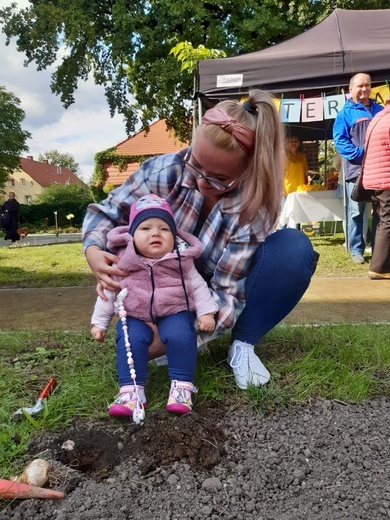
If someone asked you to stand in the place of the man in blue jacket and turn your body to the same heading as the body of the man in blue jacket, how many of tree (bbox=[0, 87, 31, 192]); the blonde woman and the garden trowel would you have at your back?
1

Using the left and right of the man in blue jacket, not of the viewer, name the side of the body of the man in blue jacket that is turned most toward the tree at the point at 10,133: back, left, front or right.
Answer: back

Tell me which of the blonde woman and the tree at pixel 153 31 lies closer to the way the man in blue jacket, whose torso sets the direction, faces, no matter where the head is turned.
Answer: the blonde woman

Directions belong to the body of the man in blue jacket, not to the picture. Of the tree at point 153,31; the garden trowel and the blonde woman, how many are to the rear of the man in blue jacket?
1

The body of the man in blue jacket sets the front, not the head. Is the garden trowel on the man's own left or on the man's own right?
on the man's own right

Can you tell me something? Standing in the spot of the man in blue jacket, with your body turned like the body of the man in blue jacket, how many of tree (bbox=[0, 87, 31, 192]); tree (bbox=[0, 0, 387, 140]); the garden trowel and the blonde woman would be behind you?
2

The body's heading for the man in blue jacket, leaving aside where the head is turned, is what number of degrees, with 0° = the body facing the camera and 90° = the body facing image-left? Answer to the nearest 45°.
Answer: approximately 315°

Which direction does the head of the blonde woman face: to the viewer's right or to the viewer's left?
to the viewer's left

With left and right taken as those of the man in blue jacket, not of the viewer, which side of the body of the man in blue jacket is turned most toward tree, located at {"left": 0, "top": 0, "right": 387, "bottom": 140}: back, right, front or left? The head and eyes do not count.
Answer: back

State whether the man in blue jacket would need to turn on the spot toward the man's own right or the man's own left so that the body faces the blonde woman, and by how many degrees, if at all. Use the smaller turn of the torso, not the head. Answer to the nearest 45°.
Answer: approximately 45° to the man's own right
